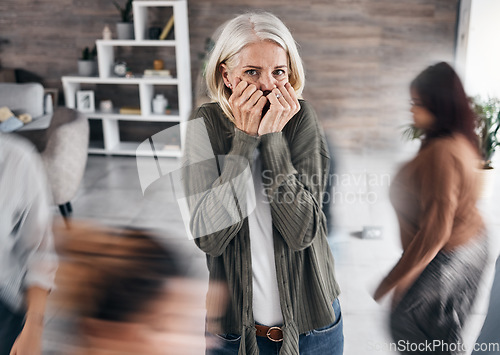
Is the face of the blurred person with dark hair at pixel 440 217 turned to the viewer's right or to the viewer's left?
to the viewer's left

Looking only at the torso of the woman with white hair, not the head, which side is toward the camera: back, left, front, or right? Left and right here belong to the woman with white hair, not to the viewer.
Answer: front

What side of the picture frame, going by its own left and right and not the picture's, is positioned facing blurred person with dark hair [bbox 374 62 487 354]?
front

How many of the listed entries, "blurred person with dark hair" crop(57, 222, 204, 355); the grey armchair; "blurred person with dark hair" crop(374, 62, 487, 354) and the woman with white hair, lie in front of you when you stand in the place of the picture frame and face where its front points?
4

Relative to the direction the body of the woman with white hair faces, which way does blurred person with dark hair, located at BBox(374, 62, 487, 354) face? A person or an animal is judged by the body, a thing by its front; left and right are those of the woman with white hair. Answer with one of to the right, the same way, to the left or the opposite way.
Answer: to the right

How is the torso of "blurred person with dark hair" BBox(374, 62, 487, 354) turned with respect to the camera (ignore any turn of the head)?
to the viewer's left

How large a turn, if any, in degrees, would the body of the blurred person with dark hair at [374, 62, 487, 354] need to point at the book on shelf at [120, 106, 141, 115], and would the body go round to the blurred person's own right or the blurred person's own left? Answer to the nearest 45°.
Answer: approximately 45° to the blurred person's own right
